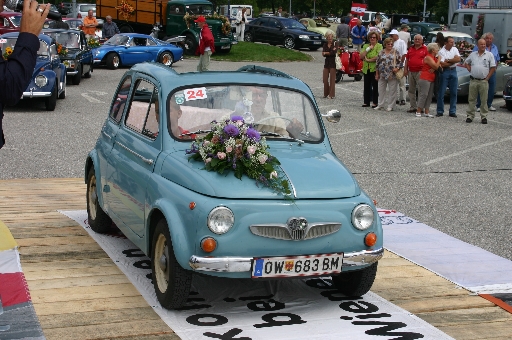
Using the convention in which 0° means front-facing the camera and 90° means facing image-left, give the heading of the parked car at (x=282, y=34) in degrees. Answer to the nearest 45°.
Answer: approximately 315°

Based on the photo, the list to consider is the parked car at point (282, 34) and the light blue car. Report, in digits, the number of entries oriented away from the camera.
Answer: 0

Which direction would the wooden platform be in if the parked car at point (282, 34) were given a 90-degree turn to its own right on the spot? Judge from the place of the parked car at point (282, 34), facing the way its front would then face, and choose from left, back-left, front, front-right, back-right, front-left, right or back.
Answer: front-left

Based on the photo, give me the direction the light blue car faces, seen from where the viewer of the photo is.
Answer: facing the viewer and to the right of the viewer

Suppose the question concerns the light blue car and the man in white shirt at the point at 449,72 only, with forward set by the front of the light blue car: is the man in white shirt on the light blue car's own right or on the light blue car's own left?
on the light blue car's own left
